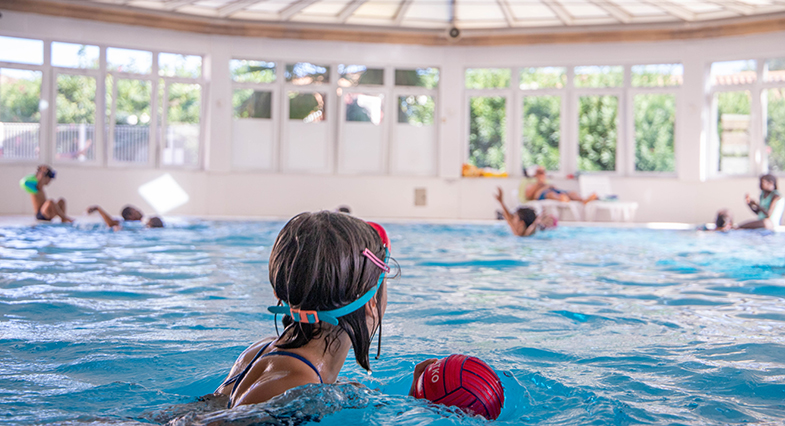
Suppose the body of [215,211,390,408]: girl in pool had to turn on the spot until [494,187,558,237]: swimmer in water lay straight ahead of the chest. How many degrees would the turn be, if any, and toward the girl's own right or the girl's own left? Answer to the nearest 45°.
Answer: approximately 45° to the girl's own left

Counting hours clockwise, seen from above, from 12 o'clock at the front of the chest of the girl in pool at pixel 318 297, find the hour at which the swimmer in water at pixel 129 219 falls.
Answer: The swimmer in water is roughly at 10 o'clock from the girl in pool.

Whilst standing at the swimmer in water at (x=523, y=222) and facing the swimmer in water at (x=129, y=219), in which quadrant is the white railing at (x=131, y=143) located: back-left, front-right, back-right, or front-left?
front-right

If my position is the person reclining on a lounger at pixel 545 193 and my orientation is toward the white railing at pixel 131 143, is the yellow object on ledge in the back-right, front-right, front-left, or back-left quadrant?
front-right

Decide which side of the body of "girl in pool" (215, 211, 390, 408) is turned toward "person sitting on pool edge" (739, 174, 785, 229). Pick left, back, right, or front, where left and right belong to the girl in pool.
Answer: front

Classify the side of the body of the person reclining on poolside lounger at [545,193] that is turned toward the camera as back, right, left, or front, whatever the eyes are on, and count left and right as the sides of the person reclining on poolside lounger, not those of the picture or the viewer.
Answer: right

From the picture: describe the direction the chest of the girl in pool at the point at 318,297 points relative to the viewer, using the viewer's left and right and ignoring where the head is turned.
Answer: facing away from the viewer and to the right of the viewer

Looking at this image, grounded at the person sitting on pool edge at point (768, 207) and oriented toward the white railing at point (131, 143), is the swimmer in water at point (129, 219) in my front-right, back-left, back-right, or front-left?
front-left

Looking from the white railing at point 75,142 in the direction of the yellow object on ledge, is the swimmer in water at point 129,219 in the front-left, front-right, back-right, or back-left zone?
front-right

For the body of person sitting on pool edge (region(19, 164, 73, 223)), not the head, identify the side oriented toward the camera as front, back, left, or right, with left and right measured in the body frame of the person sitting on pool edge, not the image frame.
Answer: right
